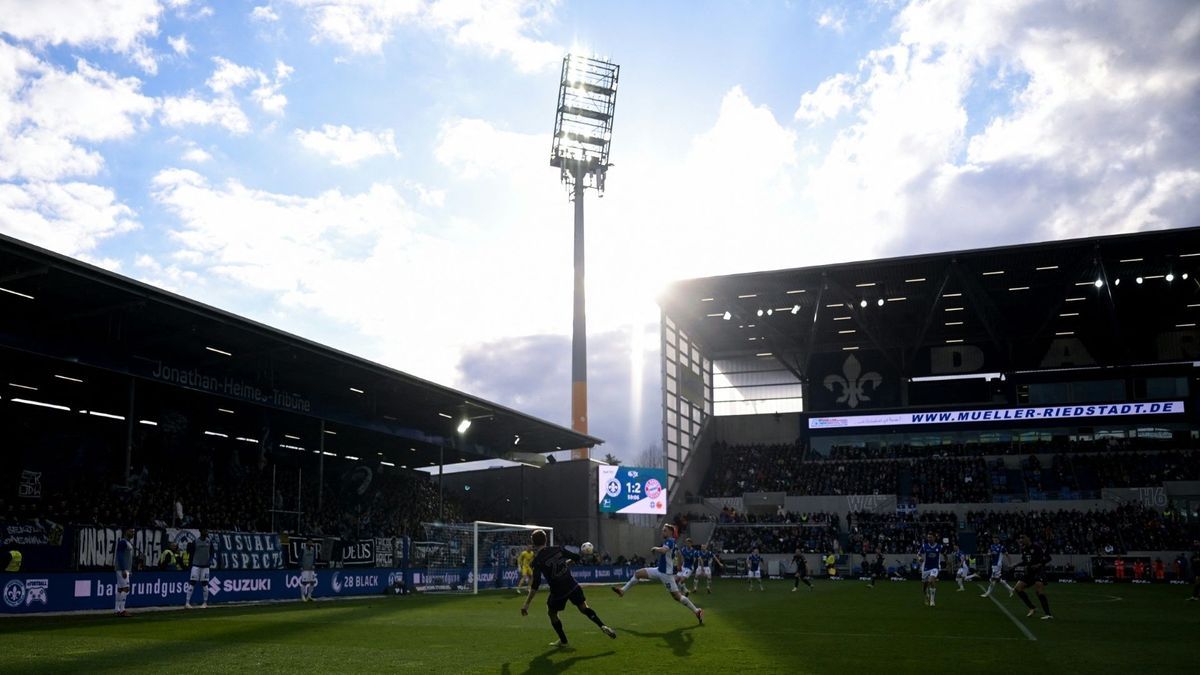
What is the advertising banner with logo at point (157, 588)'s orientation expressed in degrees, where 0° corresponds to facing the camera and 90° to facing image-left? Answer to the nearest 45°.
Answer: approximately 315°

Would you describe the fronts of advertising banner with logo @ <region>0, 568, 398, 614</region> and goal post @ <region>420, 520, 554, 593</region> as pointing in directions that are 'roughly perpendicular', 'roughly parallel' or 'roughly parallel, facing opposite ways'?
roughly parallel

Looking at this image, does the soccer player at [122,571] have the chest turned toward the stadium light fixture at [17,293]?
no

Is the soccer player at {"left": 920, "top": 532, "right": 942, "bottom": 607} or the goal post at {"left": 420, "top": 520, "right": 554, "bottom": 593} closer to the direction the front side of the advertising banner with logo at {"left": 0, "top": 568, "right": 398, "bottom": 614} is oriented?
the soccer player

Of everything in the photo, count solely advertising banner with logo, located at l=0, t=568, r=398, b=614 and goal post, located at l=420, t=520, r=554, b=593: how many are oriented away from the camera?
0

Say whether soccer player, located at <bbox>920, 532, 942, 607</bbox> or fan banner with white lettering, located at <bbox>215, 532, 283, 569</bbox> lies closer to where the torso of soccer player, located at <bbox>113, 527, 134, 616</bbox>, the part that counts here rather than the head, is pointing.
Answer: the soccer player

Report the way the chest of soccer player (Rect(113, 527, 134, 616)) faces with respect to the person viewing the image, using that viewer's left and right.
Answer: facing to the right of the viewer

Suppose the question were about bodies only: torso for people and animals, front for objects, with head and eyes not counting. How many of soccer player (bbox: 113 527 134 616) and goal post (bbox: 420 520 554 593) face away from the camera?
0

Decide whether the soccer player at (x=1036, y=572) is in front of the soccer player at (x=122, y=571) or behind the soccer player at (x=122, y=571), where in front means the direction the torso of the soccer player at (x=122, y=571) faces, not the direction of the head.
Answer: in front

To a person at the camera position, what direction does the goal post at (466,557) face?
facing the viewer and to the right of the viewer

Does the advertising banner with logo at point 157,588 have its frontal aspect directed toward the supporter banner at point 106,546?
no

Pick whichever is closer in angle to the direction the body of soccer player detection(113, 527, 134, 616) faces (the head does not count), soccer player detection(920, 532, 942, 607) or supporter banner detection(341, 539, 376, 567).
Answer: the soccer player

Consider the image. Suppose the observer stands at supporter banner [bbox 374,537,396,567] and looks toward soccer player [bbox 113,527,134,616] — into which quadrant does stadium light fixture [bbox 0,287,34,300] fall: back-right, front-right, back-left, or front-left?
front-right

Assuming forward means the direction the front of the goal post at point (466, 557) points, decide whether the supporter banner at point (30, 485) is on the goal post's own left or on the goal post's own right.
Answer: on the goal post's own right

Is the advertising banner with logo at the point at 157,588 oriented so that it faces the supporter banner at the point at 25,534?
no
